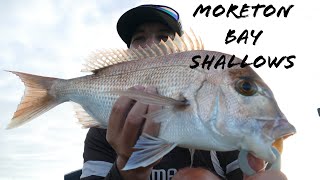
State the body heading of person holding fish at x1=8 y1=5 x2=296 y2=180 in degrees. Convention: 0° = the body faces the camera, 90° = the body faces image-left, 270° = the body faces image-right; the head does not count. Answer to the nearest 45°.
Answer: approximately 0°
